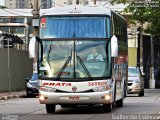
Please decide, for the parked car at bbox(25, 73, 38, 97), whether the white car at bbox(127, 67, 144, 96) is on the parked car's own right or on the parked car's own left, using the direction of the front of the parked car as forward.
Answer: on the parked car's own left

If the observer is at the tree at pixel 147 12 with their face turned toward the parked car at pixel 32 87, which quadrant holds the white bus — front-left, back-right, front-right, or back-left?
front-left

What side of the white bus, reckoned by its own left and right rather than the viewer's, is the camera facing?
front

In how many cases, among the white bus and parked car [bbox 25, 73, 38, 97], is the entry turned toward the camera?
2

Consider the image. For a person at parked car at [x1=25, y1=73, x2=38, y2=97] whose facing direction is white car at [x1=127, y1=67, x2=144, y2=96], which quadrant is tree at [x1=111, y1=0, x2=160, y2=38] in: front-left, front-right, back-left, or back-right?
front-left

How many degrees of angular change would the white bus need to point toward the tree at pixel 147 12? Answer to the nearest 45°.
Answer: approximately 180°

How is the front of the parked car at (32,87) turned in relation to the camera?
facing the viewer

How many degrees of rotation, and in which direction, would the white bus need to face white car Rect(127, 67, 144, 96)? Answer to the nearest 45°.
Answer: approximately 180°
